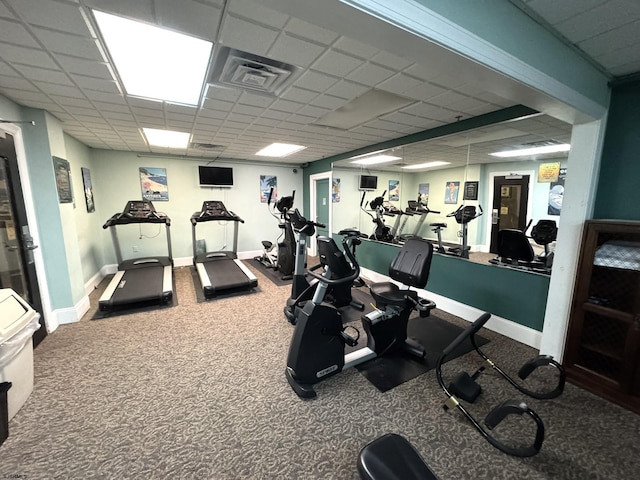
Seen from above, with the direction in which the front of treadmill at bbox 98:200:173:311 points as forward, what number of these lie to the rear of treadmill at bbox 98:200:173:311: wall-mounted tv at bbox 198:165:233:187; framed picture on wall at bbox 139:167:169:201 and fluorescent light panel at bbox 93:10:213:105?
1

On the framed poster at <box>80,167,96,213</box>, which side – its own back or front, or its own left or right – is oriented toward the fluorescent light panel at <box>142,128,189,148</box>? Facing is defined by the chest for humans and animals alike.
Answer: front

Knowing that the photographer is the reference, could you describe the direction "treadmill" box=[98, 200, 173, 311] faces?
facing away from the viewer

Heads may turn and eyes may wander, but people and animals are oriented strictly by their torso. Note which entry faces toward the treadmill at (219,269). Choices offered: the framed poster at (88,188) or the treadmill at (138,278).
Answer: the framed poster

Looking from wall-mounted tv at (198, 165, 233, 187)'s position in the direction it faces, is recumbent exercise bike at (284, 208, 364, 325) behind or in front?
in front

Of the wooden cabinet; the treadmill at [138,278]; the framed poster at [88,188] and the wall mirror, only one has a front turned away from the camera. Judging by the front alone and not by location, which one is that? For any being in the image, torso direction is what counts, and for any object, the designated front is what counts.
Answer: the treadmill

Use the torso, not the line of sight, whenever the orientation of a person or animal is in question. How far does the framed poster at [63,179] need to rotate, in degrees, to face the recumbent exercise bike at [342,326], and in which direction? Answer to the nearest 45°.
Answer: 0° — it already faces it

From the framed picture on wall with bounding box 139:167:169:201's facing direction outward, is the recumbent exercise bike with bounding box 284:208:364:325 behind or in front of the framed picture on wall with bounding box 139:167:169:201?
in front

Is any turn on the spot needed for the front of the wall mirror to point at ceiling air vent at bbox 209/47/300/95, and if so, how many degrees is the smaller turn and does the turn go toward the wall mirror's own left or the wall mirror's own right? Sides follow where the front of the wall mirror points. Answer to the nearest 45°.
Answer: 0° — it already faces it

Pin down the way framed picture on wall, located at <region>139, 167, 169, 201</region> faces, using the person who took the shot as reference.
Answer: facing the viewer

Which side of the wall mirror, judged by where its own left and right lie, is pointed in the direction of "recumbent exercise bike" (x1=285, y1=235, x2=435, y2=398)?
front

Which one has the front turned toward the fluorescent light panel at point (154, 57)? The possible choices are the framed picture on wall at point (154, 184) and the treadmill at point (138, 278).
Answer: the framed picture on wall

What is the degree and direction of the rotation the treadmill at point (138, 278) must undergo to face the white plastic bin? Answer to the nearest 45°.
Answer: approximately 180°

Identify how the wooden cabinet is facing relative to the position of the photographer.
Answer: facing the viewer and to the left of the viewer

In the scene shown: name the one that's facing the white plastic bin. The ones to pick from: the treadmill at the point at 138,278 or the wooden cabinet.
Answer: the wooden cabinet
